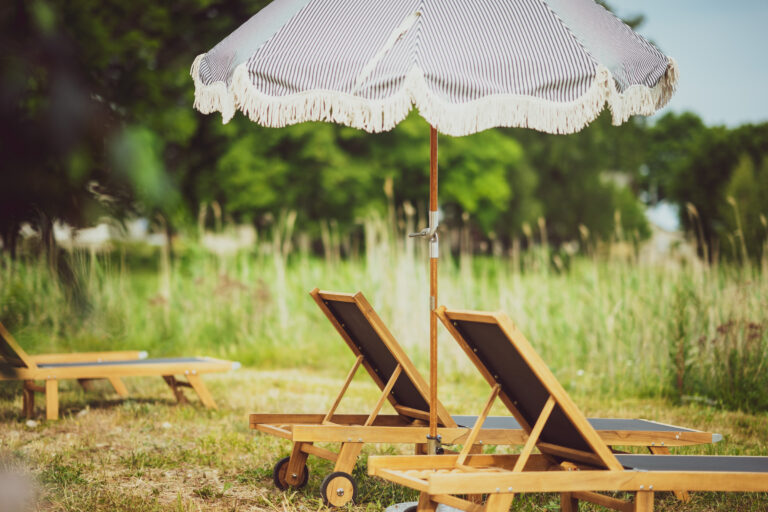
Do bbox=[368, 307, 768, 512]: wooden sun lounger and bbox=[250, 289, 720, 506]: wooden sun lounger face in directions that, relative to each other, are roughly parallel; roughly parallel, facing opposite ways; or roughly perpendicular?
roughly parallel

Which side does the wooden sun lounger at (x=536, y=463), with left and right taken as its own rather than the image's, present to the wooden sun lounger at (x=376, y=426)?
left

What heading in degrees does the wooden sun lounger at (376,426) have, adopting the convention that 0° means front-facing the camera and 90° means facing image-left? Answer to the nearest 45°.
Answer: approximately 225°

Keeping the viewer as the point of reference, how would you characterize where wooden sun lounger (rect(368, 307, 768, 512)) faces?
facing away from the viewer and to the right of the viewer

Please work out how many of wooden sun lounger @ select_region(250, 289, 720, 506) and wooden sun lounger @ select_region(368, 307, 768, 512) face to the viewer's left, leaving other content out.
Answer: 0
